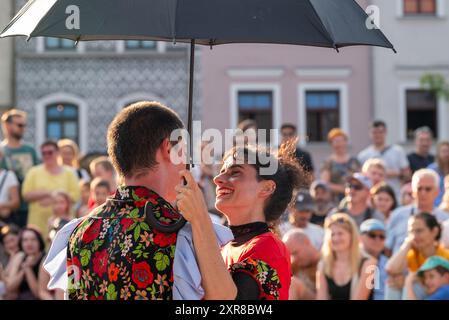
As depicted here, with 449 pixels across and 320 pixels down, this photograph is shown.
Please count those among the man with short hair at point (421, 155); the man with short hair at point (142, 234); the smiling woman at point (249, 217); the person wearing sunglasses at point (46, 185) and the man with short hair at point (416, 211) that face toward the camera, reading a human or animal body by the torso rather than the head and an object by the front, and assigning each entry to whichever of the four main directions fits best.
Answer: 3

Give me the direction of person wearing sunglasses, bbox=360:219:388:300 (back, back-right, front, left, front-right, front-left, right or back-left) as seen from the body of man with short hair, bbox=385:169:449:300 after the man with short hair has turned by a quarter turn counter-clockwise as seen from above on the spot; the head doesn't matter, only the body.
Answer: back-right

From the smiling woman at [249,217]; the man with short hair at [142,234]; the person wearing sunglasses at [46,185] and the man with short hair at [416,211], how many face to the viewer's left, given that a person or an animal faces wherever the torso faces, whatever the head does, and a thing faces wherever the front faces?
1

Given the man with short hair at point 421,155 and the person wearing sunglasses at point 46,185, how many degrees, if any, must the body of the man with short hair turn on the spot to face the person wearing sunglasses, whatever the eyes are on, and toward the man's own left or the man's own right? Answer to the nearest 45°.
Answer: approximately 45° to the man's own right

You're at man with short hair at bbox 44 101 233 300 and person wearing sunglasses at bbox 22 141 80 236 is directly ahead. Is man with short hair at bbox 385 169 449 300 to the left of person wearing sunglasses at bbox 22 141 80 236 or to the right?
right

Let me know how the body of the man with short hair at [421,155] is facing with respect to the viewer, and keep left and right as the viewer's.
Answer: facing the viewer

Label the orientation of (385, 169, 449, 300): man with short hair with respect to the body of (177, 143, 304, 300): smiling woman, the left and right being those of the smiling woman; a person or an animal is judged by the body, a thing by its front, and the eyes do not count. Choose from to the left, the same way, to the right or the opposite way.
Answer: to the left
